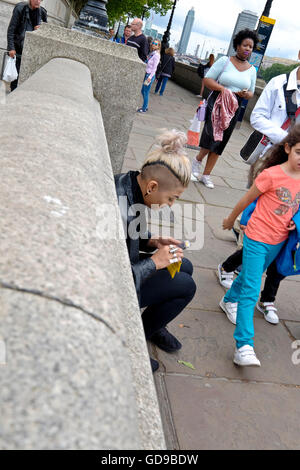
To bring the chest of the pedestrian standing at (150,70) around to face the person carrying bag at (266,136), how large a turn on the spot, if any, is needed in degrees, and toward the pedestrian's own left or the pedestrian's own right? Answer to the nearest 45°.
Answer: approximately 45° to the pedestrian's own left

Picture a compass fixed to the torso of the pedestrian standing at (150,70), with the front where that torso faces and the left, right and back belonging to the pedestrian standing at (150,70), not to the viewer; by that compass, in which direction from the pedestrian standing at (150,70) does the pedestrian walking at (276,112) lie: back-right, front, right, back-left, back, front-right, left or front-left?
front-left

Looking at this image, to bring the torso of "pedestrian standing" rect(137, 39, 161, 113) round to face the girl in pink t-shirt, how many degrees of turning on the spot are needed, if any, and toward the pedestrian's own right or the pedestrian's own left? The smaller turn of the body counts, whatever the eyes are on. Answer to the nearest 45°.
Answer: approximately 45° to the pedestrian's own left
